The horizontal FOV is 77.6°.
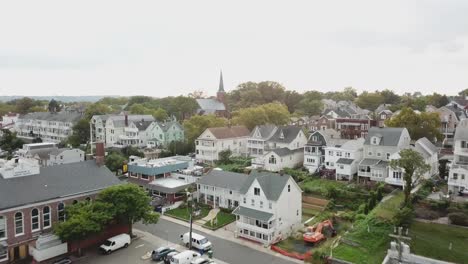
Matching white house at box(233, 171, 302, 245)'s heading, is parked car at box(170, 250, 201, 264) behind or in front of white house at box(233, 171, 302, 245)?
in front

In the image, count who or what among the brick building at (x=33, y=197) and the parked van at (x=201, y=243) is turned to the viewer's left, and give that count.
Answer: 0

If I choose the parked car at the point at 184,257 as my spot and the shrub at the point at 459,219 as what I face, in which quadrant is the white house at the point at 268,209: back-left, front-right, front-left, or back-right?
front-left

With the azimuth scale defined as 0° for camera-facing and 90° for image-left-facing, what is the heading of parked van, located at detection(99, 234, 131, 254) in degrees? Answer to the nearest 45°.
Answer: approximately 45°

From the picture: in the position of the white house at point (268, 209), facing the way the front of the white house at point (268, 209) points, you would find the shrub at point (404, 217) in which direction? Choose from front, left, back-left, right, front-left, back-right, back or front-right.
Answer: back-left

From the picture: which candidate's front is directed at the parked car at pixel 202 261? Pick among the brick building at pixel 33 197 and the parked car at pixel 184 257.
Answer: the brick building

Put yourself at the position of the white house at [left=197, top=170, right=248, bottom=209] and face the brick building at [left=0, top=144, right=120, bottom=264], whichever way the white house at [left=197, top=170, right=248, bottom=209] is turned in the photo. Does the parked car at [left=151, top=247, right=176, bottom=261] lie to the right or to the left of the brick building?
left

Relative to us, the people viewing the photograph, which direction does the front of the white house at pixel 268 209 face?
facing the viewer and to the left of the viewer

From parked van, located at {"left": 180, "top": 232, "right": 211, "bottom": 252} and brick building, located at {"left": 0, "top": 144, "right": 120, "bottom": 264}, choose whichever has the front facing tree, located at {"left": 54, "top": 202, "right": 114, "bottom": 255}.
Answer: the brick building

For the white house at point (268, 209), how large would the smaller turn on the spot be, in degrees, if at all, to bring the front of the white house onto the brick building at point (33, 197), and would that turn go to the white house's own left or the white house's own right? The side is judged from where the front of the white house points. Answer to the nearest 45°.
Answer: approximately 45° to the white house's own right

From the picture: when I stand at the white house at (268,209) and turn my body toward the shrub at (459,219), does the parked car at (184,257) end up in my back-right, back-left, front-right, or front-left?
back-right

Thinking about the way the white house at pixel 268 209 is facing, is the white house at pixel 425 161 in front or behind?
behind

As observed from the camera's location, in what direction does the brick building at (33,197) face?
facing the viewer and to the right of the viewer
